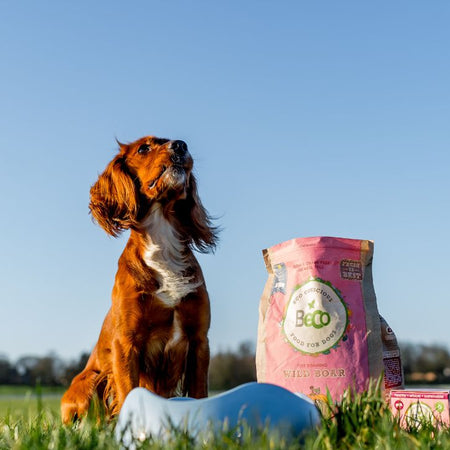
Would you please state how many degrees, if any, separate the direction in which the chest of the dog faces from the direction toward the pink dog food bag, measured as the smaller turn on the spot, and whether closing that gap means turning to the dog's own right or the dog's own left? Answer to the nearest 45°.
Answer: approximately 45° to the dog's own left

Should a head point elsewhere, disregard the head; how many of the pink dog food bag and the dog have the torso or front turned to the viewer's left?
0

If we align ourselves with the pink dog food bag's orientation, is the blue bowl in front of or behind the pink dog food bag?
in front

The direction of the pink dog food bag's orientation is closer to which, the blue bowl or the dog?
the blue bowl

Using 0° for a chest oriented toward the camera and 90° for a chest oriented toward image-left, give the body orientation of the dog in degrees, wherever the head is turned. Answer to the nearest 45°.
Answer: approximately 315°

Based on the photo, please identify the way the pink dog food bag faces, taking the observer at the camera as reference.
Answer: facing the viewer

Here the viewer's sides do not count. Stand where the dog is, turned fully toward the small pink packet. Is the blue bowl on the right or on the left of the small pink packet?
right

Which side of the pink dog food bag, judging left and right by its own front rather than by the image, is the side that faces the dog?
right

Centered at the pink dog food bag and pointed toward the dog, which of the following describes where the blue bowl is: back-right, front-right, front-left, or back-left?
front-left
